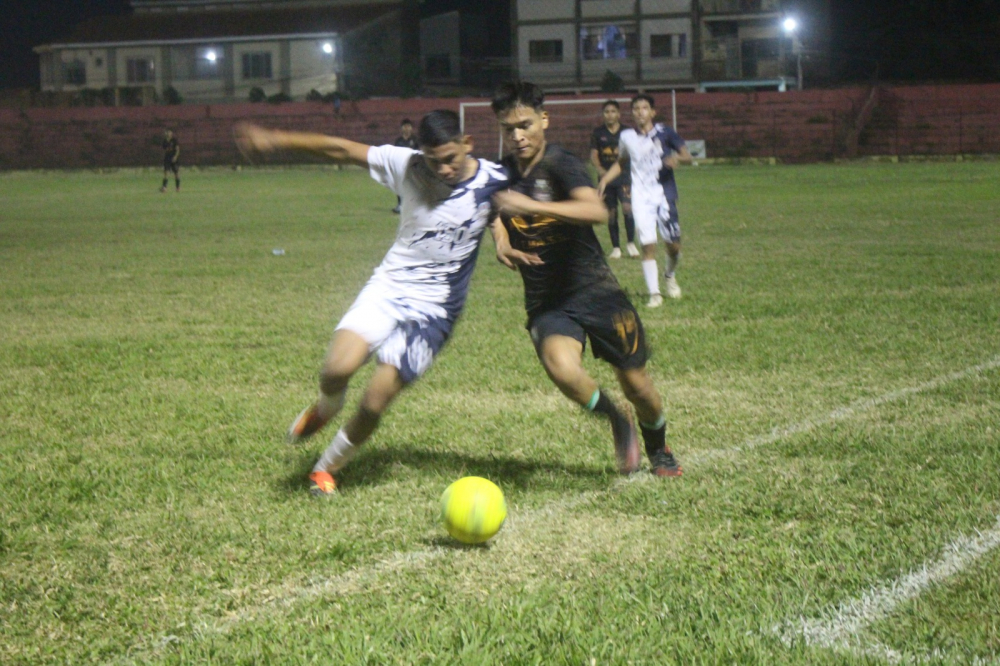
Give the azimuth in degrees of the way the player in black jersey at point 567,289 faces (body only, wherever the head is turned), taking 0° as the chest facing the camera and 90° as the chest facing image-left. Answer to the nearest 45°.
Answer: approximately 45°

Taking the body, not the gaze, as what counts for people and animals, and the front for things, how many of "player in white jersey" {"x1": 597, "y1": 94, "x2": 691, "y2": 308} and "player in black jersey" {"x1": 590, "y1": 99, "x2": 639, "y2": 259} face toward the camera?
2

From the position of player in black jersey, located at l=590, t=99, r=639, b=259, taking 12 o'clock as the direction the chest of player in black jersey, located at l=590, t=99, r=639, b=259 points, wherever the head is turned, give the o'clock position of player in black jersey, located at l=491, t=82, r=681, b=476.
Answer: player in black jersey, located at l=491, t=82, r=681, b=476 is roughly at 12 o'clock from player in black jersey, located at l=590, t=99, r=639, b=259.

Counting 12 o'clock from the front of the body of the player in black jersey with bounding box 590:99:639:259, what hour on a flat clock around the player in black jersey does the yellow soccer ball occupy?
The yellow soccer ball is roughly at 12 o'clock from the player in black jersey.

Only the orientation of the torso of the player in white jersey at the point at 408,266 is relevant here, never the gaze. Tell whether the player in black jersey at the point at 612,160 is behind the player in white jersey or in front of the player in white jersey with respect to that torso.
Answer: behind

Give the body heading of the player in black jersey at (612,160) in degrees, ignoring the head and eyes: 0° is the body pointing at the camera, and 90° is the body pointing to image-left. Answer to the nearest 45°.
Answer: approximately 0°

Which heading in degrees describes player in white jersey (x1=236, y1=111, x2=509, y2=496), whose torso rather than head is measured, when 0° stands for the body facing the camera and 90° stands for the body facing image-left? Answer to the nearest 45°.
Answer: approximately 0°
